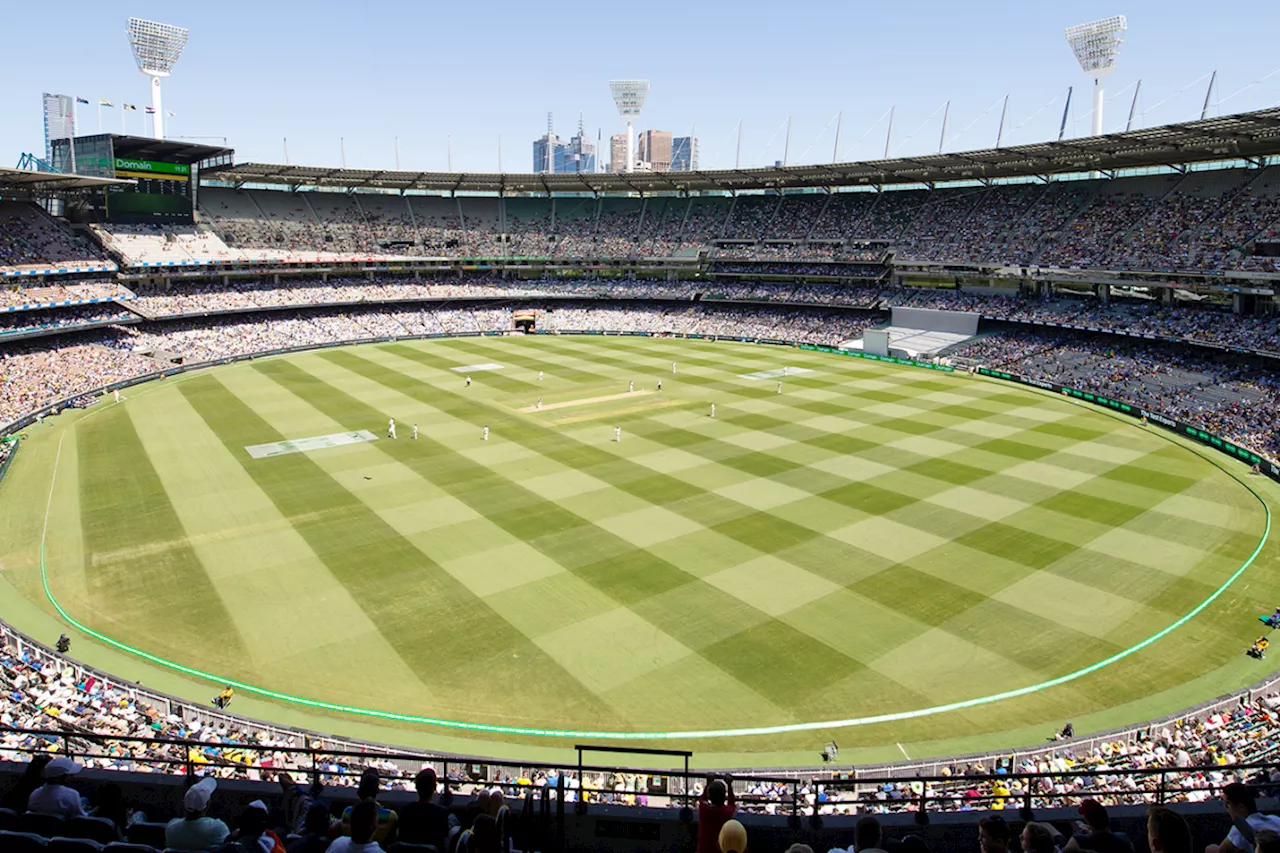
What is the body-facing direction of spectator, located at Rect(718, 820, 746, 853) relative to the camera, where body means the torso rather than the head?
away from the camera

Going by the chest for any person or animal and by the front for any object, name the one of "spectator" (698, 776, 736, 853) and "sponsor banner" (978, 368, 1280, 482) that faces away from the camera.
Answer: the spectator

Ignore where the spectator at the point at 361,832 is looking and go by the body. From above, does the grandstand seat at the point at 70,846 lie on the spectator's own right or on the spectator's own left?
on the spectator's own left

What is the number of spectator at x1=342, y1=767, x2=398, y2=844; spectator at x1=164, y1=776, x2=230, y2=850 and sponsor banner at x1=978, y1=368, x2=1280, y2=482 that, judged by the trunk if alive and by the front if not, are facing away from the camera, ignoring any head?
2

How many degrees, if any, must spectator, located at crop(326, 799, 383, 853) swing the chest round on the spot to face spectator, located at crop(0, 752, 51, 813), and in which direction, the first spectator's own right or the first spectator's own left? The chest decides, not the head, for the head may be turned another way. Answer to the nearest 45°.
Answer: approximately 45° to the first spectator's own left

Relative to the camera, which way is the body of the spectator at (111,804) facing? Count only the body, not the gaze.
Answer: away from the camera

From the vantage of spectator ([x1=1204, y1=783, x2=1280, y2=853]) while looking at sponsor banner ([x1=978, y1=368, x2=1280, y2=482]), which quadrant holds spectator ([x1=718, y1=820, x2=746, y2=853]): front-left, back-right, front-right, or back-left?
back-left

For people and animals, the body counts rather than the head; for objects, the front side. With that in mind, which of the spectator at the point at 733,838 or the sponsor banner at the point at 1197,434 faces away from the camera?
the spectator

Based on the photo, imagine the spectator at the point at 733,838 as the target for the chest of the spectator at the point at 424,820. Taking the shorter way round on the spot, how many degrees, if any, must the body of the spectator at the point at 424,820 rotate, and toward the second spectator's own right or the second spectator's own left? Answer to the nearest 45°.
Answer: approximately 135° to the second spectator's own right

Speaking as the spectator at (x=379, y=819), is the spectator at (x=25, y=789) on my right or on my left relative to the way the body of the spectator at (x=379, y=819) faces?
on my left

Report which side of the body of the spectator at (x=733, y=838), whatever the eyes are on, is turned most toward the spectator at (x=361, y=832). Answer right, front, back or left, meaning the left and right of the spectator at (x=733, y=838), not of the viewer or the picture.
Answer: left

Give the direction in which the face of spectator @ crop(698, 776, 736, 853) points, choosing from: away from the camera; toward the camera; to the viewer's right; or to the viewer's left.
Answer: away from the camera

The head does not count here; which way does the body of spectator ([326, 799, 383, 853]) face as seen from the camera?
away from the camera

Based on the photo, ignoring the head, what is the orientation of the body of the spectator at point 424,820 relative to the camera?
away from the camera

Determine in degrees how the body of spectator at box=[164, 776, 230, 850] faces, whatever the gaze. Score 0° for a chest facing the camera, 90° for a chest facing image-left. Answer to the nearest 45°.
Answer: approximately 180°

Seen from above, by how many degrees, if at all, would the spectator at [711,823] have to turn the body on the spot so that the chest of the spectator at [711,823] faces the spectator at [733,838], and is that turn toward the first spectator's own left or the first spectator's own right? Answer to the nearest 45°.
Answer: approximately 180°

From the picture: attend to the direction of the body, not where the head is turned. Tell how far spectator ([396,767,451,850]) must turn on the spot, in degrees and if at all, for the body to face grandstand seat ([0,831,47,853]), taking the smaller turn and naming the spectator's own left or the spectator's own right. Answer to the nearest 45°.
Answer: approximately 90° to the spectator's own left

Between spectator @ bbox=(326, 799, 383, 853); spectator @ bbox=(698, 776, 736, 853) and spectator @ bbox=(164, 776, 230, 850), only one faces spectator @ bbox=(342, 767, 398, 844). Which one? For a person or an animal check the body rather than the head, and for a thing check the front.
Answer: spectator @ bbox=(326, 799, 383, 853)
